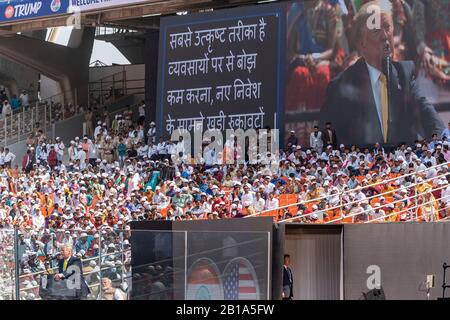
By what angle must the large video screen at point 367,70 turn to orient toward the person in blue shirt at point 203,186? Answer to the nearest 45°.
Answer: approximately 90° to its right

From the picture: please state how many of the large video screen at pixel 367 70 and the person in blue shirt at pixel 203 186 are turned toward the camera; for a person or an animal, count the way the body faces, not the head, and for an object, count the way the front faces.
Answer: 2

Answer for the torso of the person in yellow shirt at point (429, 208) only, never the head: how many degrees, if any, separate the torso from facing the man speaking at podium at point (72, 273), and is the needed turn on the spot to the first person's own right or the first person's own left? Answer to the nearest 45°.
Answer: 0° — they already face them

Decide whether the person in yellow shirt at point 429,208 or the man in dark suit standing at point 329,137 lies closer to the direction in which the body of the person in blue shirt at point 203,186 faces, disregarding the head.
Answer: the person in yellow shirt

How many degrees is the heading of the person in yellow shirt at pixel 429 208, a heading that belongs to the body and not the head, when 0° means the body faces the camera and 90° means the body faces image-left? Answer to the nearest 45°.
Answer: approximately 45°

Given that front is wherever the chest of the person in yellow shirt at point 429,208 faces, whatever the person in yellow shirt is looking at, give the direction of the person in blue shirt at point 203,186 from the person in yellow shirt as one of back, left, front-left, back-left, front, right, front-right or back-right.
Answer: right

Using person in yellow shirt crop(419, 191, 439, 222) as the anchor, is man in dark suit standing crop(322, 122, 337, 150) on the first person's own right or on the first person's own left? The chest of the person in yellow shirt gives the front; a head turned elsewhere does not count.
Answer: on the first person's own right

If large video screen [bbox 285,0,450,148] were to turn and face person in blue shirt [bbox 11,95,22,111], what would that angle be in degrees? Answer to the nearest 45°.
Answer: approximately 135° to its right

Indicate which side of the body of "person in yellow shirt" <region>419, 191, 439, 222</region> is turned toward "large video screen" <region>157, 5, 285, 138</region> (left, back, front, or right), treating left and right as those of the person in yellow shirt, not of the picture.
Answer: right

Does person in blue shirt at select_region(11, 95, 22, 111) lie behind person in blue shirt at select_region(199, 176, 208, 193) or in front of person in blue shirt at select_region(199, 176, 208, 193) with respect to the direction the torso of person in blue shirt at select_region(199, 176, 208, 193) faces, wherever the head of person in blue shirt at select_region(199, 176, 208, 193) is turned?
behind

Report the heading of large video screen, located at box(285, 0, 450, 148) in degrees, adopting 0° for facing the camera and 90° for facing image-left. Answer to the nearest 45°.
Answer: approximately 0°

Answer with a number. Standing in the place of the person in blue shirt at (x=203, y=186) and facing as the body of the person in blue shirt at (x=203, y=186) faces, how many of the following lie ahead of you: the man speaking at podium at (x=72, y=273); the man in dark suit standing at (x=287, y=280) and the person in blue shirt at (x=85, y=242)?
3
